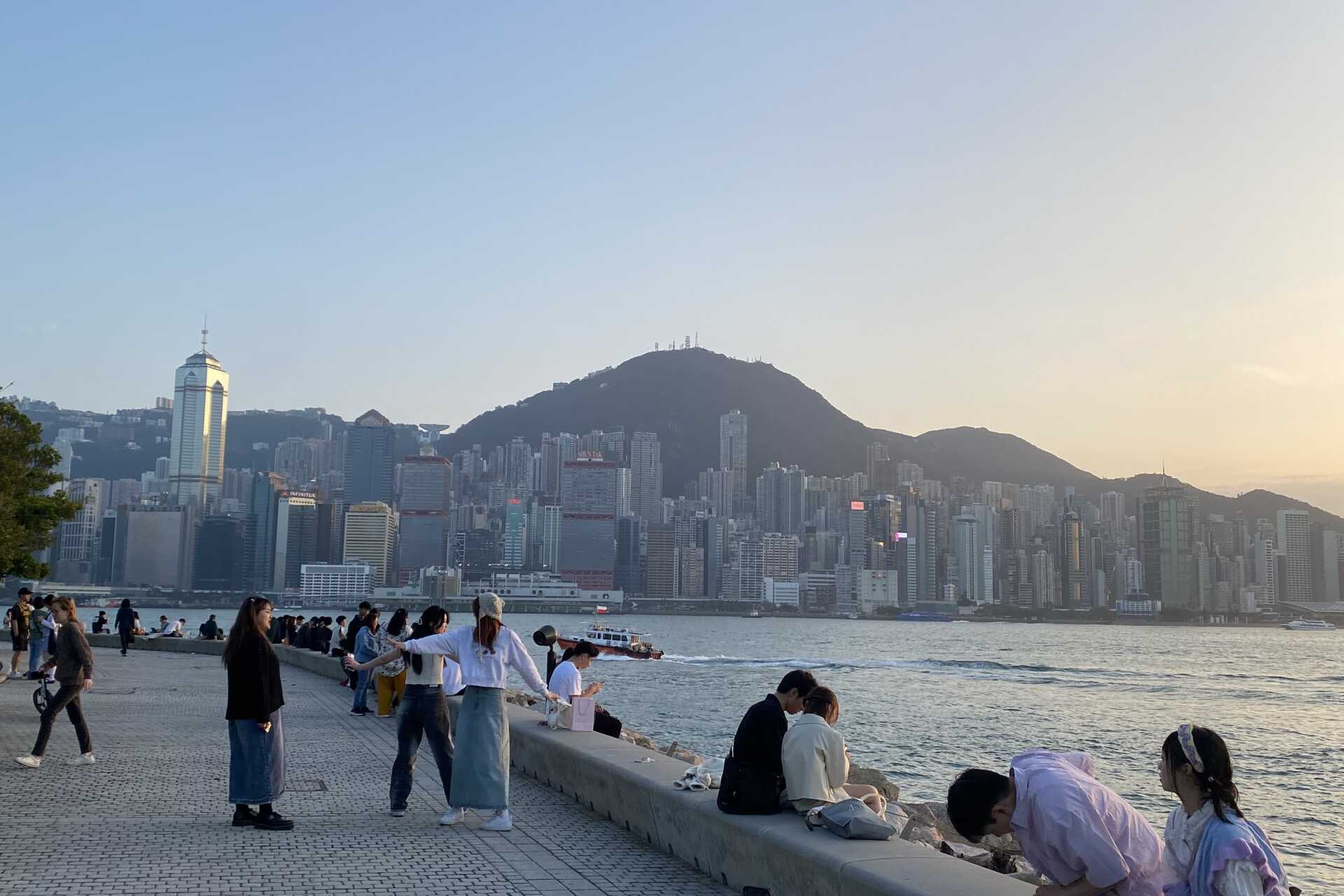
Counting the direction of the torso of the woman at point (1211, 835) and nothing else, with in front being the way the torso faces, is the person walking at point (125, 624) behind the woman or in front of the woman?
in front

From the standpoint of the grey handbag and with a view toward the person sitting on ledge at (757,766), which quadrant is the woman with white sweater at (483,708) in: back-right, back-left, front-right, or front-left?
front-left

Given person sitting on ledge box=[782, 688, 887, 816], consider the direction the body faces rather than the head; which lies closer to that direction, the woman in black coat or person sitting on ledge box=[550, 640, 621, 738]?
the person sitting on ledge

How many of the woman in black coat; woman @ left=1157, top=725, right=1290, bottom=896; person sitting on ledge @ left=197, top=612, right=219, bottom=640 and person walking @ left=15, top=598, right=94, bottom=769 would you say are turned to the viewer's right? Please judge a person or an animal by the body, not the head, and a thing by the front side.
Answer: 1

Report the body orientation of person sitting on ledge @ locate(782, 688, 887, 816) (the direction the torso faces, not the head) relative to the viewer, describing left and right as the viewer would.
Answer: facing away from the viewer and to the right of the viewer

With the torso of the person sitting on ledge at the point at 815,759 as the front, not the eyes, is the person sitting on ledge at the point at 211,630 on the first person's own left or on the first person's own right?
on the first person's own left

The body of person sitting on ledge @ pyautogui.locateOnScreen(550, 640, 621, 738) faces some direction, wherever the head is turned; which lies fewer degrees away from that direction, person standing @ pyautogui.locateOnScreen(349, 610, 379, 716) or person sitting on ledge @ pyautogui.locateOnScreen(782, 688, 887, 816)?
the person sitting on ledge

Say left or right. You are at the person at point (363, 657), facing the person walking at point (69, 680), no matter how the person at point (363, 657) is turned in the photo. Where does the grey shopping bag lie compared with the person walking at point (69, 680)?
left

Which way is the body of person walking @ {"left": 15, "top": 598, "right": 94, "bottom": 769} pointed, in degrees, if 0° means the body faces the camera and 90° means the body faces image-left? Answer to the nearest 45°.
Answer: approximately 90°

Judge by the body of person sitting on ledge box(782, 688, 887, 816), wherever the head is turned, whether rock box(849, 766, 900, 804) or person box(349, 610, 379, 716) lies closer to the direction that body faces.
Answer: the rock

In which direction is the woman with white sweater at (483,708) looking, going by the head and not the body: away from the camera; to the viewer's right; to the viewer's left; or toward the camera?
away from the camera

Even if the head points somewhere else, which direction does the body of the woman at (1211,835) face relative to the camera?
to the viewer's left

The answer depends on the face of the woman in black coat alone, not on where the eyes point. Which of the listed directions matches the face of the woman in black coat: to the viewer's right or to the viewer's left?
to the viewer's right
